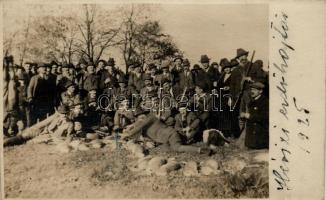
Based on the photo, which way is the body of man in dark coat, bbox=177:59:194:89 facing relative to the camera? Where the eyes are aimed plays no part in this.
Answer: toward the camera

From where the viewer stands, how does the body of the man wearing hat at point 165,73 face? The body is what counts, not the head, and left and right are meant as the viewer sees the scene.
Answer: facing the viewer
